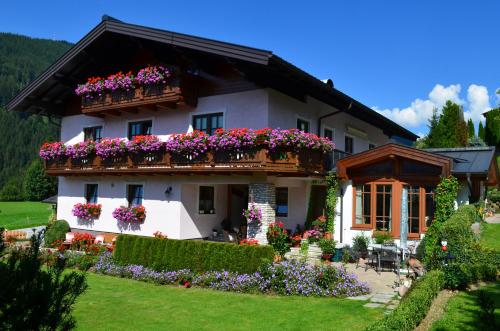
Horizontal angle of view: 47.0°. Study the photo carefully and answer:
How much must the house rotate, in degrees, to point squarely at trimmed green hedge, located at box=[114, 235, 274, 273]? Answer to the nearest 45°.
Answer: approximately 45° to its left

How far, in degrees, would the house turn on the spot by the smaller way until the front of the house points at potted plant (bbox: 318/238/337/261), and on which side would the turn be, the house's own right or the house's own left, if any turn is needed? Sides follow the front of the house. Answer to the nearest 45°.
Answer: approximately 90° to the house's own left

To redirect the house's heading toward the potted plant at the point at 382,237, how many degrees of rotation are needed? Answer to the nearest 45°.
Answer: approximately 90° to its left

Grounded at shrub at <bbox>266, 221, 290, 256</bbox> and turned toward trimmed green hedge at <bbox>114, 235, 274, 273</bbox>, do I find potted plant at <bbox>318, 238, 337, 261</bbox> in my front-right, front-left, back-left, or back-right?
back-left

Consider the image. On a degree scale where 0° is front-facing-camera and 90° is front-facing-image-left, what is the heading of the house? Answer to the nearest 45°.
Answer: approximately 45°

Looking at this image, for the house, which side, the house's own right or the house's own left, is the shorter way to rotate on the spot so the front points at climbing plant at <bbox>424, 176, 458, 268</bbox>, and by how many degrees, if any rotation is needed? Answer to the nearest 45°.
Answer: approximately 90° to the house's own left

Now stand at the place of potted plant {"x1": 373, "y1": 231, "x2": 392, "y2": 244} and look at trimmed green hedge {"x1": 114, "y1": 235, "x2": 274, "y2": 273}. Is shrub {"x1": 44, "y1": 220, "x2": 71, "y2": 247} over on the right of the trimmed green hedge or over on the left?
right

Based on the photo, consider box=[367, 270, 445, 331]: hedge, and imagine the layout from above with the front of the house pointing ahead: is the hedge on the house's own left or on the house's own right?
on the house's own left
